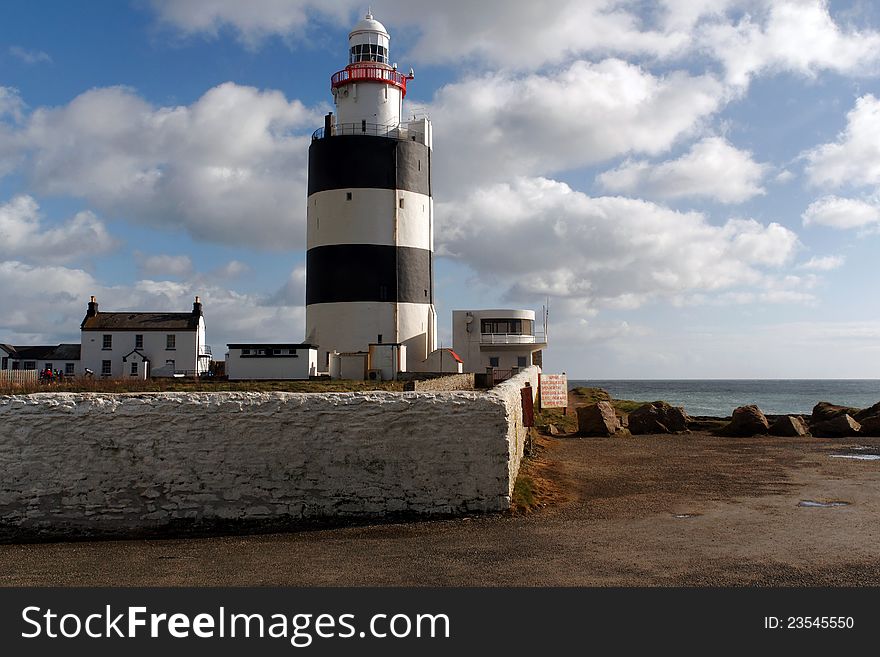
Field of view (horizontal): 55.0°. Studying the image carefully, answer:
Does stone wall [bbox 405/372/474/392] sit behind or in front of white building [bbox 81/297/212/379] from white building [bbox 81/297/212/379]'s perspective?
in front

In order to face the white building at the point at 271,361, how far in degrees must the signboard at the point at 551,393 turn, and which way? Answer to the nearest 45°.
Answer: approximately 135° to its right

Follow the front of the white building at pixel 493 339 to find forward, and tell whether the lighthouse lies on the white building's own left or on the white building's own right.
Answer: on the white building's own right

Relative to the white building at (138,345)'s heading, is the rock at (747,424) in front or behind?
in front

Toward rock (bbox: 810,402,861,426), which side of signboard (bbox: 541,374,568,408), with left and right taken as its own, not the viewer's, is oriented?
left

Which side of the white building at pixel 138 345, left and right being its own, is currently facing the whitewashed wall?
front

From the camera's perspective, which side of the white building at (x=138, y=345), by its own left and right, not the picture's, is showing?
front

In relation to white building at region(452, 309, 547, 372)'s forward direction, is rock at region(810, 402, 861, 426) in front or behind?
in front

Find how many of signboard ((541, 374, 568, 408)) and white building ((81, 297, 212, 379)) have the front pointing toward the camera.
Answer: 2

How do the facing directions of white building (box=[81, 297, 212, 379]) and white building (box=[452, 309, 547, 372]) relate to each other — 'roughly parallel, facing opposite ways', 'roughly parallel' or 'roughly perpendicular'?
roughly parallel

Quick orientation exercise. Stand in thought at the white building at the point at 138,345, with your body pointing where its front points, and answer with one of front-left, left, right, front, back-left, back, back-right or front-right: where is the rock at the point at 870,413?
front-left

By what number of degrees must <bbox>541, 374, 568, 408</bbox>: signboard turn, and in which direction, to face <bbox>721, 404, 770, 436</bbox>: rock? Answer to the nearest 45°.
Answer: approximately 45° to its left
